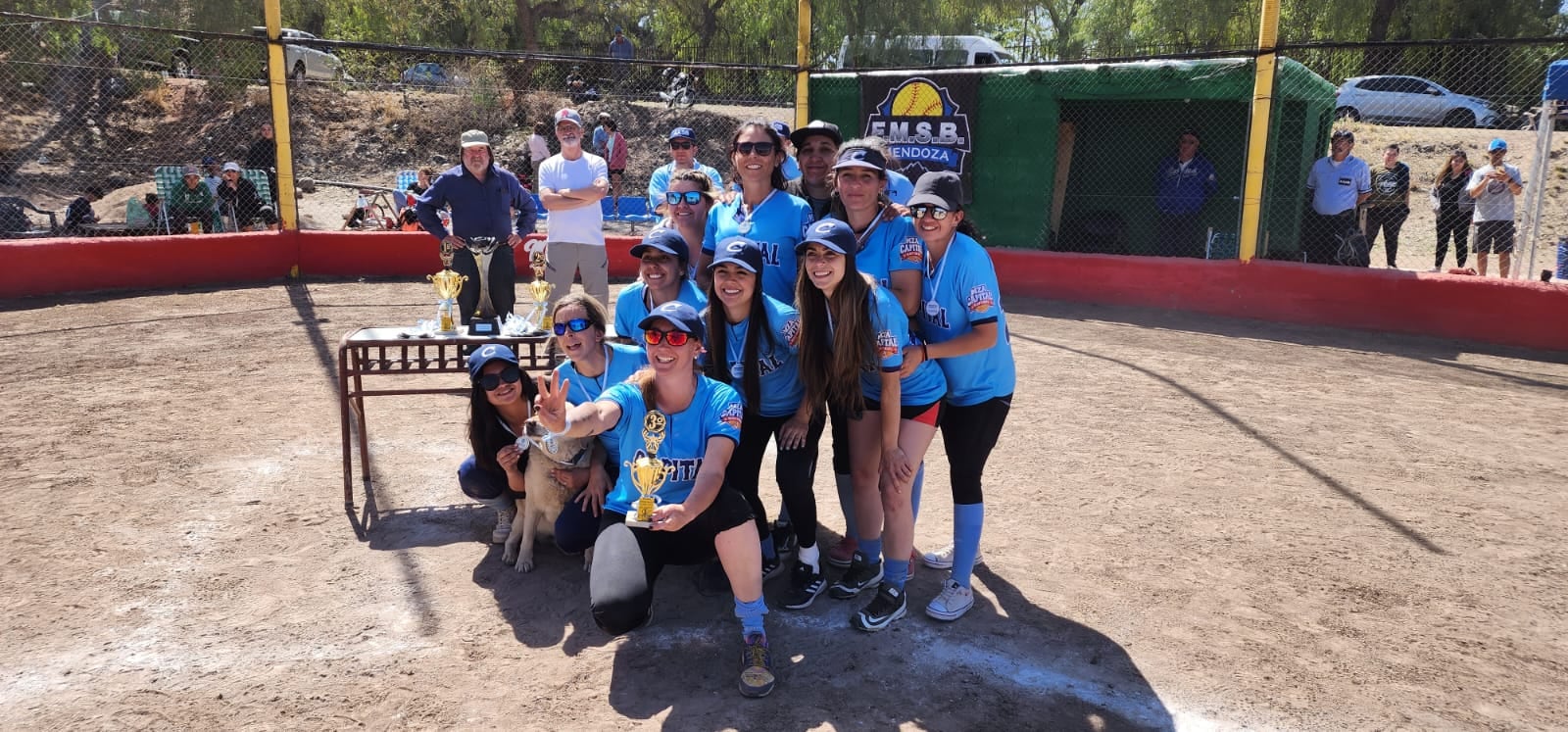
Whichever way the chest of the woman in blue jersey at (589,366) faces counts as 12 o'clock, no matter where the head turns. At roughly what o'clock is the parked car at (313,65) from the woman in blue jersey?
The parked car is roughly at 4 o'clock from the woman in blue jersey.

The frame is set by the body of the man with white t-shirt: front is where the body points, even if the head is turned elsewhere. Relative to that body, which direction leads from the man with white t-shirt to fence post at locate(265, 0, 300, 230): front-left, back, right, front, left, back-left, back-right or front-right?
back-right

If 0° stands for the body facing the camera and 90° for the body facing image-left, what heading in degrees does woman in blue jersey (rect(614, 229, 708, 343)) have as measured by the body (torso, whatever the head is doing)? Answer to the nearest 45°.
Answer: approximately 0°

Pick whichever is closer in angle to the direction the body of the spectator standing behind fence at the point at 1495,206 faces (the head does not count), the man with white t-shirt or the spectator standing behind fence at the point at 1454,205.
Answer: the man with white t-shirt

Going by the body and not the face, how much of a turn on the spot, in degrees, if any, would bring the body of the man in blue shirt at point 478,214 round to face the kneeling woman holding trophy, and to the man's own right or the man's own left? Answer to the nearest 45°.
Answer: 0° — they already face them

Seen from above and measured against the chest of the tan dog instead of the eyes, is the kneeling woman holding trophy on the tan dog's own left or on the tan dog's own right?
on the tan dog's own left
